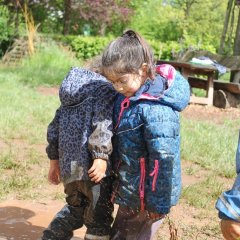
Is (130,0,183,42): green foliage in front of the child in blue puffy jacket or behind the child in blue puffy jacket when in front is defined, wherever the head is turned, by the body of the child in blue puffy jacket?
behind

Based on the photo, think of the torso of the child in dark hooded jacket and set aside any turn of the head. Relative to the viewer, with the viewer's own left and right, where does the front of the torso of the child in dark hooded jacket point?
facing away from the viewer and to the right of the viewer

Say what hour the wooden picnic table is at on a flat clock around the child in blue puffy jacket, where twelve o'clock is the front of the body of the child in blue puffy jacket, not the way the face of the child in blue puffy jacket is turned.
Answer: The wooden picnic table is roughly at 5 o'clock from the child in blue puffy jacket.

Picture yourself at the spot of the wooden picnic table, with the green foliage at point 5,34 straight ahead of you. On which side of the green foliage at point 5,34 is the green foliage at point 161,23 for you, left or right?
right

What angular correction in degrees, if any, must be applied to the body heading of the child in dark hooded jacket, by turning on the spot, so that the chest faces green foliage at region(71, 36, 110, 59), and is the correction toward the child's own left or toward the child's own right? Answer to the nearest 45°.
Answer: approximately 45° to the child's own left

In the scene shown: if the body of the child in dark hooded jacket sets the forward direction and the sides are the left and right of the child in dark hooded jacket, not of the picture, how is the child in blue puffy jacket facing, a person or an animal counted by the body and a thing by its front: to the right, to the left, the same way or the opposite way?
the opposite way

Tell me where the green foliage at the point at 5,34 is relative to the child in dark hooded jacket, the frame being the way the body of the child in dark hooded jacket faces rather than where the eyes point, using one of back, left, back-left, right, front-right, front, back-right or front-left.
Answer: front-left

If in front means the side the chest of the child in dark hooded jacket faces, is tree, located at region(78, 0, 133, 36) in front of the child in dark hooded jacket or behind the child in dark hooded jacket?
in front
